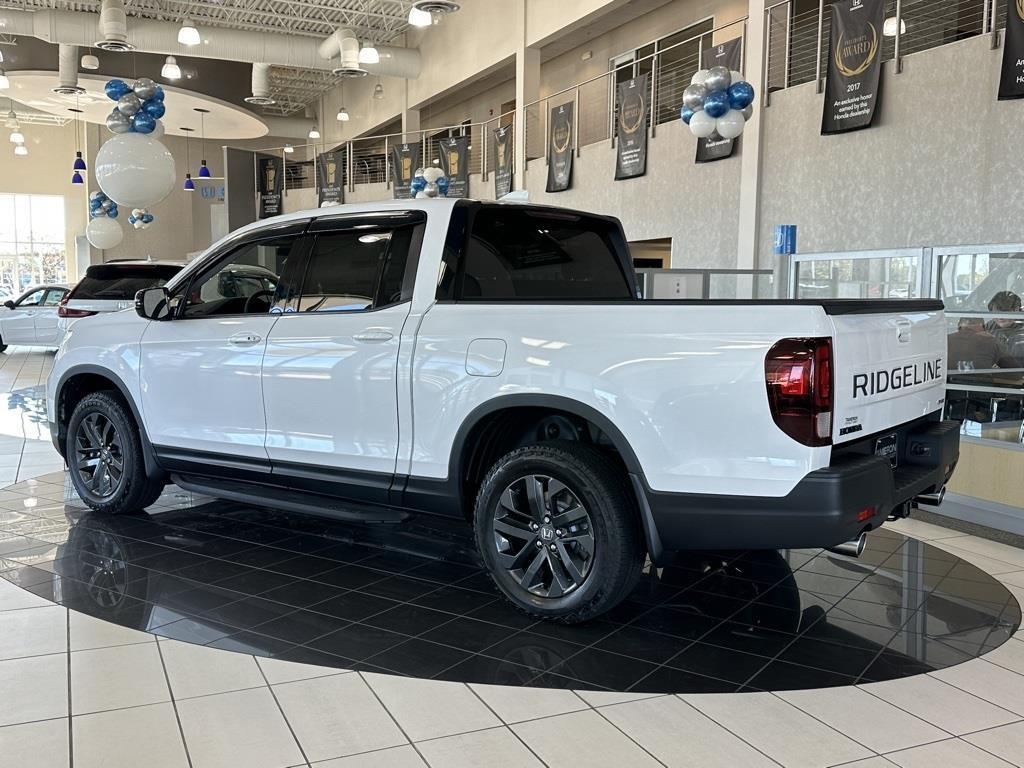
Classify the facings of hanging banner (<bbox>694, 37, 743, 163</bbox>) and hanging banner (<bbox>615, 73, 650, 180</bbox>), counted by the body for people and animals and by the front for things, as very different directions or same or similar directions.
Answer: same or similar directions

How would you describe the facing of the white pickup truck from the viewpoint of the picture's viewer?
facing away from the viewer and to the left of the viewer

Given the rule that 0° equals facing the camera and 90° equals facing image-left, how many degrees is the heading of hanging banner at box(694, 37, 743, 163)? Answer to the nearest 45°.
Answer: approximately 45°

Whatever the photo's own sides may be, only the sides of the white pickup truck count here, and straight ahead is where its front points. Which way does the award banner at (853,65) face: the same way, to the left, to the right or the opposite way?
to the left

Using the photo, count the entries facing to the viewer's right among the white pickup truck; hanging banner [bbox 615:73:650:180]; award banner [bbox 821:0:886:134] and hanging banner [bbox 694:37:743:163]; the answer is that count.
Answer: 0

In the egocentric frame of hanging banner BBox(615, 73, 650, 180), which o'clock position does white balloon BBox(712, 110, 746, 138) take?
The white balloon is roughly at 10 o'clock from the hanging banner.

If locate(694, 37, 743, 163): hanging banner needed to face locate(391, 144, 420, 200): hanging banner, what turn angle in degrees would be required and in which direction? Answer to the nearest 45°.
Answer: approximately 90° to its right

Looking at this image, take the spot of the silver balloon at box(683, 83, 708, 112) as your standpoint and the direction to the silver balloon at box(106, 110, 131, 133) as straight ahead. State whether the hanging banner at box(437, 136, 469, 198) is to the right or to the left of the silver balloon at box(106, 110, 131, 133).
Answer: right

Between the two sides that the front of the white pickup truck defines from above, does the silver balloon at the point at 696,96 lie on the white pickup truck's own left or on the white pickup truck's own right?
on the white pickup truck's own right

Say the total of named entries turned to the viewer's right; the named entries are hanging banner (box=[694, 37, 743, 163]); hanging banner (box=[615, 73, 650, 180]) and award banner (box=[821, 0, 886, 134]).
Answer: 0

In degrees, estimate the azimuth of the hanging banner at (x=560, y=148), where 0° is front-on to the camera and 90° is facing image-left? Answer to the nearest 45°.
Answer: approximately 45°

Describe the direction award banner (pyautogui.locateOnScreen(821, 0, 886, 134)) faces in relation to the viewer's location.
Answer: facing the viewer and to the left of the viewer

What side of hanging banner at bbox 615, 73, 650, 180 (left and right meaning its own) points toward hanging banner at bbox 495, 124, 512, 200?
right

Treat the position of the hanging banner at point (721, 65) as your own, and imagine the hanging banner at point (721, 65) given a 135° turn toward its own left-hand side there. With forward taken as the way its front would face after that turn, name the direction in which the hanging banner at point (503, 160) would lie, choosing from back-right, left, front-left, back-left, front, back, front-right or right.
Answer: back-left

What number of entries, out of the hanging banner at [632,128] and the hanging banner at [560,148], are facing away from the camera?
0

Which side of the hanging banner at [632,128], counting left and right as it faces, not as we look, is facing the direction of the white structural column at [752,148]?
left

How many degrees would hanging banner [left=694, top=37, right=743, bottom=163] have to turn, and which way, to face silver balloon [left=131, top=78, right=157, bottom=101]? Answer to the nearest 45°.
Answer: approximately 45° to its right

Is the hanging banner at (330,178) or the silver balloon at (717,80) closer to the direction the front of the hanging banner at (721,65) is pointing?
the silver balloon
